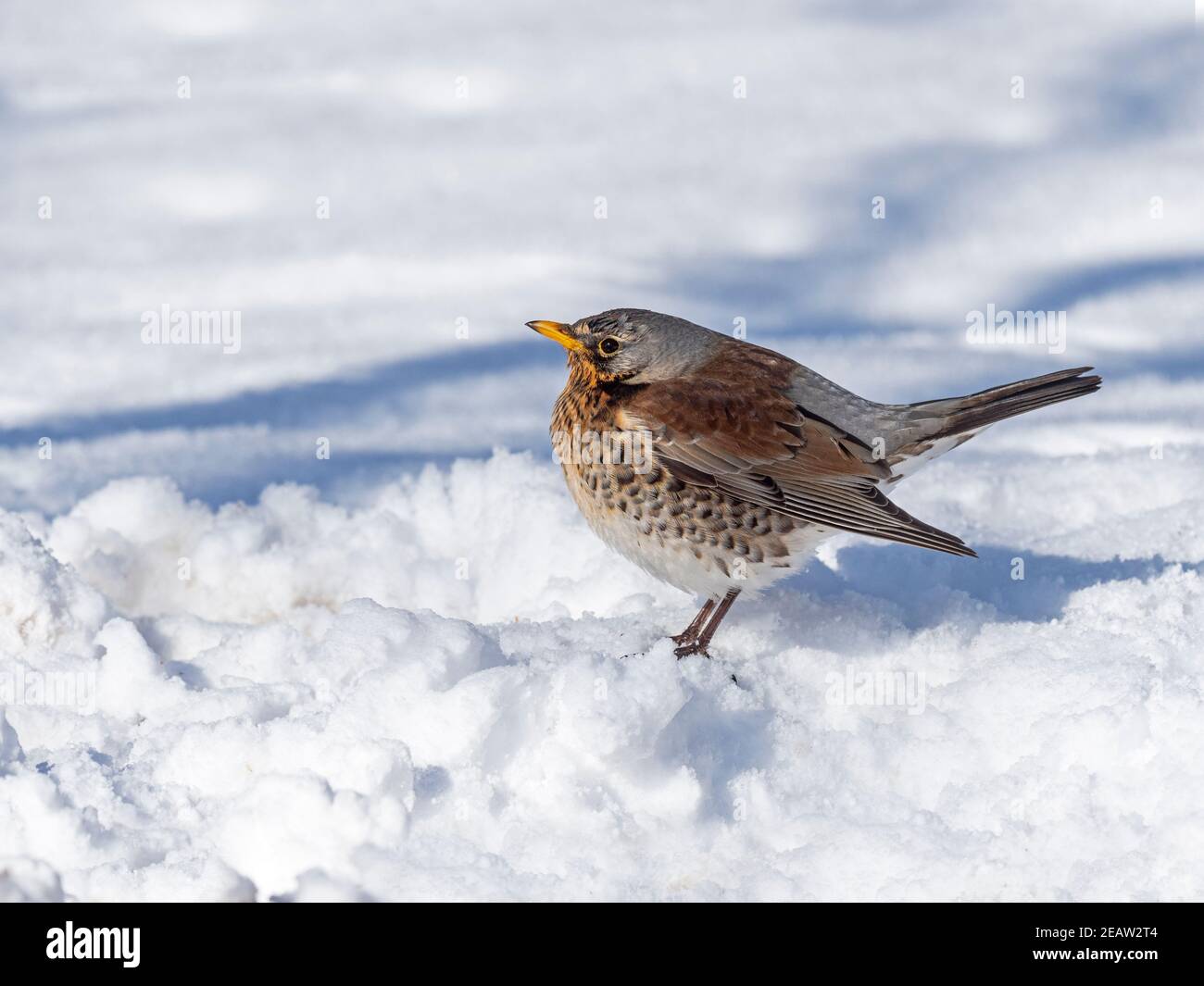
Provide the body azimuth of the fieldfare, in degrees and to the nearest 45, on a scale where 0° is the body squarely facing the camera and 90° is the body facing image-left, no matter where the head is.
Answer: approximately 90°
